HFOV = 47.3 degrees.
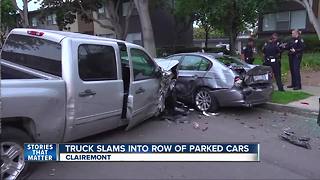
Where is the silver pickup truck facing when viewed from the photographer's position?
facing away from the viewer and to the right of the viewer

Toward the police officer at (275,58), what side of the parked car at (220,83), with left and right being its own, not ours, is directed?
right

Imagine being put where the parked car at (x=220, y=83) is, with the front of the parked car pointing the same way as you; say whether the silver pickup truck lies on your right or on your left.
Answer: on your left

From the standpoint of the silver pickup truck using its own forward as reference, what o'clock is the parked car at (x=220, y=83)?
The parked car is roughly at 12 o'clock from the silver pickup truck.

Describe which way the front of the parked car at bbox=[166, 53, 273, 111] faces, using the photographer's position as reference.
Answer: facing away from the viewer and to the left of the viewer

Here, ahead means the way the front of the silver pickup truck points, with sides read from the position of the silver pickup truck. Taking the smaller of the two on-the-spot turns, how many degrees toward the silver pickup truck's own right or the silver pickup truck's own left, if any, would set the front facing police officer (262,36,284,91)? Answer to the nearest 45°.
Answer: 0° — it already faces them
